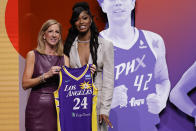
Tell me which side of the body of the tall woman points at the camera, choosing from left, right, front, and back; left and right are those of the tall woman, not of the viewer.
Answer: front
